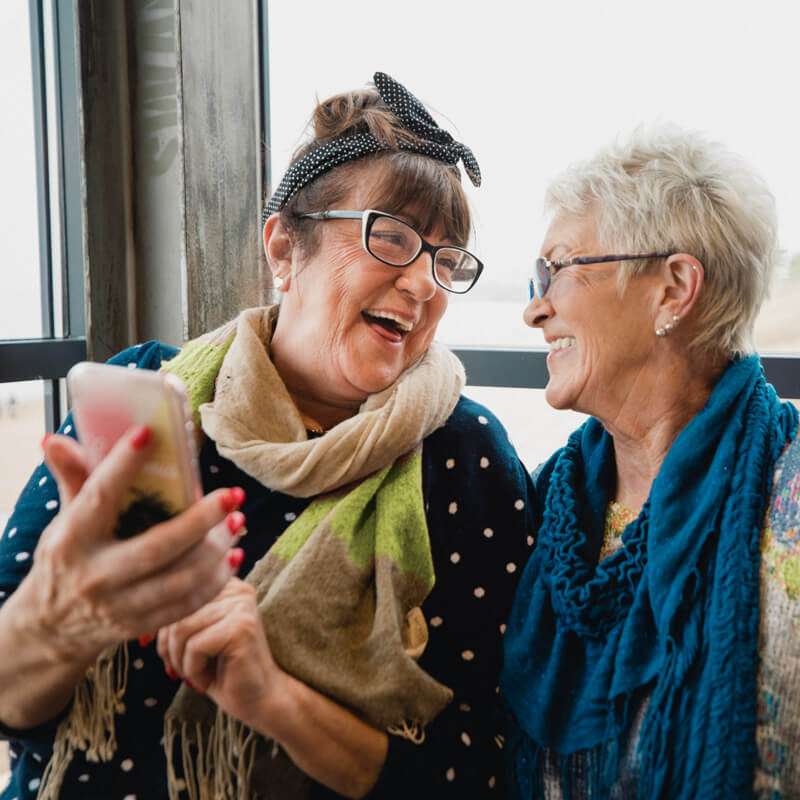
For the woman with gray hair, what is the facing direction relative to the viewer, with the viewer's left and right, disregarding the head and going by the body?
facing the viewer and to the left of the viewer

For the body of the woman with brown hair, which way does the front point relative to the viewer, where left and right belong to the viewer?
facing the viewer

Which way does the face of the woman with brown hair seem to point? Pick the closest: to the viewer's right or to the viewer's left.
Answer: to the viewer's right

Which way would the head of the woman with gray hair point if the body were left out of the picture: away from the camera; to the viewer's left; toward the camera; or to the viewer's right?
to the viewer's left

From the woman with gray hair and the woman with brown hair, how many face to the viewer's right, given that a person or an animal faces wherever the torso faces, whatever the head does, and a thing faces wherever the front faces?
0
